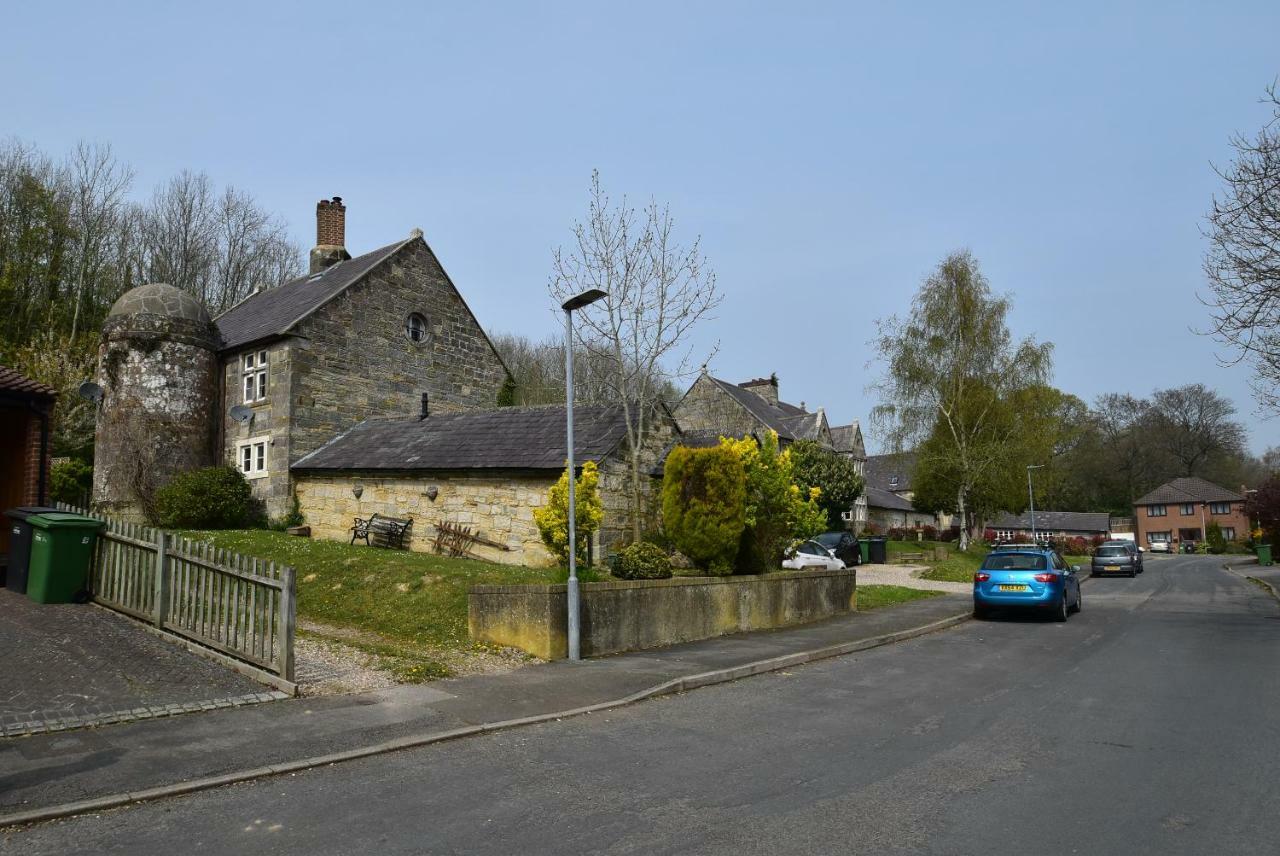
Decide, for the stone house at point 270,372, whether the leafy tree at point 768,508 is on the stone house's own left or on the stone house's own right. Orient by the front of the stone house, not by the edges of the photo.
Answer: on the stone house's own left

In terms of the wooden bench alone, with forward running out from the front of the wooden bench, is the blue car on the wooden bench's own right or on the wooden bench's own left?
on the wooden bench's own left

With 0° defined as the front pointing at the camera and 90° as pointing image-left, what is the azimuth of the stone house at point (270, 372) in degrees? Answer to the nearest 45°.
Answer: approximately 45°

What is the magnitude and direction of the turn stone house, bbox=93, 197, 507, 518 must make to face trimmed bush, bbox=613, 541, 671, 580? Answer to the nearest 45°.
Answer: approximately 45° to its left

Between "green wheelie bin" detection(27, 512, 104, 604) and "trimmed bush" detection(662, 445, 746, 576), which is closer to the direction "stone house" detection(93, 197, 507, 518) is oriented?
the green wheelie bin

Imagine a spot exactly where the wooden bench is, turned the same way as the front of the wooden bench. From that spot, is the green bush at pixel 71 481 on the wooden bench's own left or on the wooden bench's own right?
on the wooden bench's own right

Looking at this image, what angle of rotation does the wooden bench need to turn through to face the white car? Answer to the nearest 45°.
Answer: approximately 135° to its left

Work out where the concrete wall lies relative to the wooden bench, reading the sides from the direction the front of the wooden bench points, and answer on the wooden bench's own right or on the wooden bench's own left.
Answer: on the wooden bench's own left

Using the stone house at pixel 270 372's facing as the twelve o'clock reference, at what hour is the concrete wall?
The concrete wall is roughly at 10 o'clock from the stone house.
